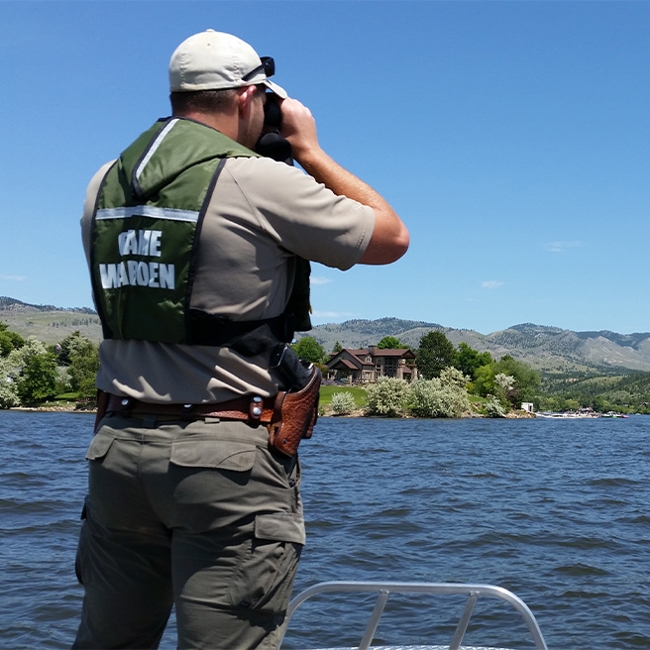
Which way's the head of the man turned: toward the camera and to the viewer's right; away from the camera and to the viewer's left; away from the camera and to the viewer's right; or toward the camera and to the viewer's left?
away from the camera and to the viewer's right

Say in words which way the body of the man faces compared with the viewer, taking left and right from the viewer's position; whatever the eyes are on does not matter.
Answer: facing away from the viewer and to the right of the viewer
